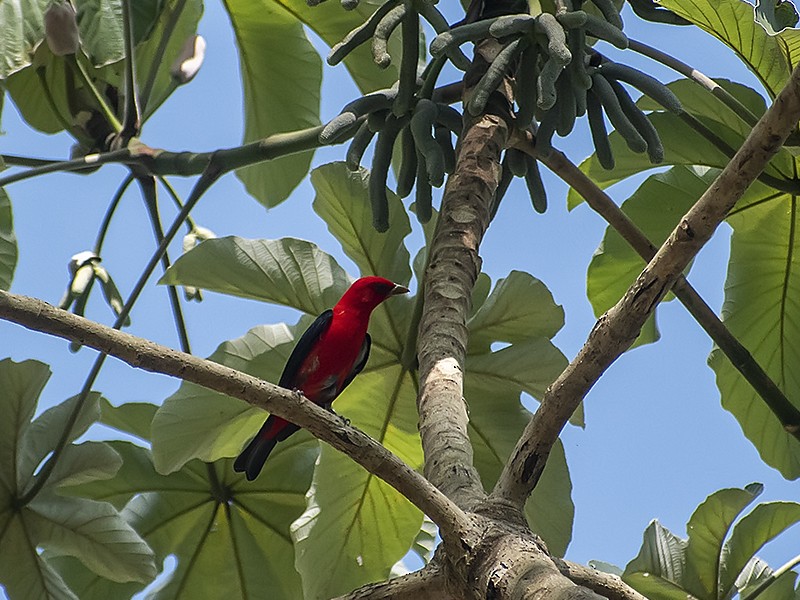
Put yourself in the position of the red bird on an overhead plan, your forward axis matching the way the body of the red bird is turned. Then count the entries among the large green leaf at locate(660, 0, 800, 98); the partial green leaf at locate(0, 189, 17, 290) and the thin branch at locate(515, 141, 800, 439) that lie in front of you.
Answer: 2

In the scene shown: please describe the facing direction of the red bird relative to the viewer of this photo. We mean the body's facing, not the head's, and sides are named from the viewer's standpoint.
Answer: facing the viewer and to the right of the viewer

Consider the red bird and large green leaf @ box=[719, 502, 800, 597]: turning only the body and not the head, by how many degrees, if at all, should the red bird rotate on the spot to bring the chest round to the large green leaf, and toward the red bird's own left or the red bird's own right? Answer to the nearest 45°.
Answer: approximately 45° to the red bird's own left

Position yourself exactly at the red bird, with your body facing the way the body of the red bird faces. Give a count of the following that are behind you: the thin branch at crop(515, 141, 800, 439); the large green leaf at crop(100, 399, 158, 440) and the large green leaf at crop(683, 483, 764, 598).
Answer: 1

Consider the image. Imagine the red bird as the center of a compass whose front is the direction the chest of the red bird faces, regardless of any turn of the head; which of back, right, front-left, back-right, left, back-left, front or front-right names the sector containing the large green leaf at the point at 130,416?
back
